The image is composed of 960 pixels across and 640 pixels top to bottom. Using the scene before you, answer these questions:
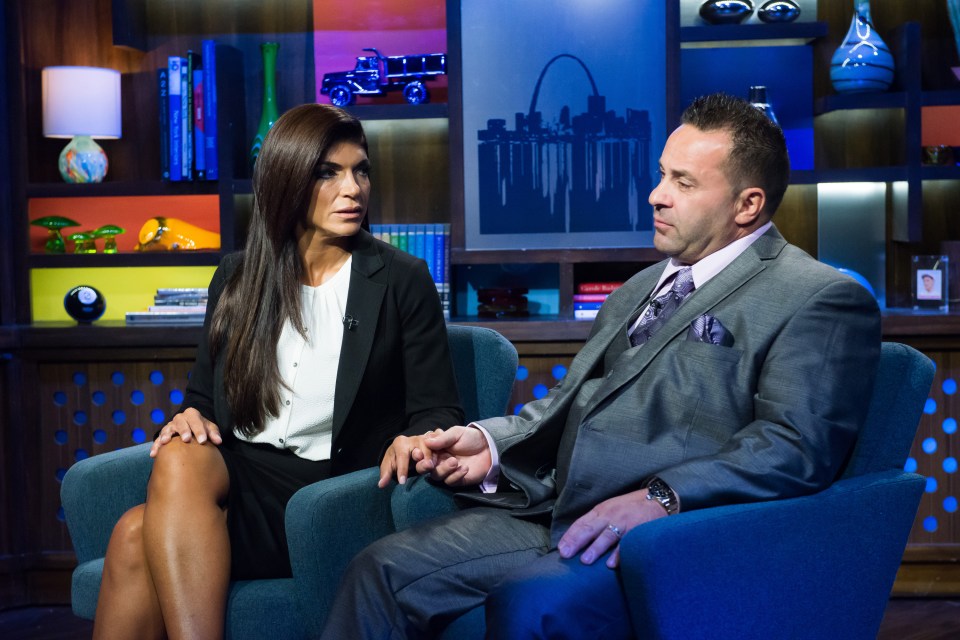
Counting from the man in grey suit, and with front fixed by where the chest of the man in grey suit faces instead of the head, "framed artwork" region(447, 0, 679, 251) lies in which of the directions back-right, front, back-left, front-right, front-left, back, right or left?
back-right

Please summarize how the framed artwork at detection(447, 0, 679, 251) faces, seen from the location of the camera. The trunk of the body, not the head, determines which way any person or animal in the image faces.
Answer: facing the viewer

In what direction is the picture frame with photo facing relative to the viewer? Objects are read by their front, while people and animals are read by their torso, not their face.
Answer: toward the camera

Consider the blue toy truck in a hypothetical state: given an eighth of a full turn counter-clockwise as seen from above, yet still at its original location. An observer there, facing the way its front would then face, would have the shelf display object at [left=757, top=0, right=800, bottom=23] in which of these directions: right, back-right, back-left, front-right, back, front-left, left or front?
back-left

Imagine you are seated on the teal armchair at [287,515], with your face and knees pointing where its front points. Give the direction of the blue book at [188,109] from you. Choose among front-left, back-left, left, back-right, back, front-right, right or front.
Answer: back-right

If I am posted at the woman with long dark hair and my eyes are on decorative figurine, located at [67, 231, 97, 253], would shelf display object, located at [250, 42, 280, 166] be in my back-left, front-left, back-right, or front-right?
front-right

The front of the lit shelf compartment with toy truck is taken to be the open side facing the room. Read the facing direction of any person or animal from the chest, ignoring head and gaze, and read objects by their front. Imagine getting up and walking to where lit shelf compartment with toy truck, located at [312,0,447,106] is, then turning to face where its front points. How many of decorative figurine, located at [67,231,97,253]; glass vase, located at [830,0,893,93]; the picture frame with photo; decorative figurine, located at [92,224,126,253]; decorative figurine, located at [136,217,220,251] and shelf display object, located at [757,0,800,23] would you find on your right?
3

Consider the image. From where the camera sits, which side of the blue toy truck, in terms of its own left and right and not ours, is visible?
left

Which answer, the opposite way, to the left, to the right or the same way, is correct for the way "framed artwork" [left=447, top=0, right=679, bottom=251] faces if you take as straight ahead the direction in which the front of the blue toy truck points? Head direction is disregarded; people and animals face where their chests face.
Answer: to the left

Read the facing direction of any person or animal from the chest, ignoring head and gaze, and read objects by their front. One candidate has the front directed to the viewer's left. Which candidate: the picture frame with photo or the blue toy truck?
the blue toy truck

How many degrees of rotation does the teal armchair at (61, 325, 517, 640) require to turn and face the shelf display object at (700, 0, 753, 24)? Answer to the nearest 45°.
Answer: approximately 180°

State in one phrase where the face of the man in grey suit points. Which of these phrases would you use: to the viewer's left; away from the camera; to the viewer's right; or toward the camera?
to the viewer's left

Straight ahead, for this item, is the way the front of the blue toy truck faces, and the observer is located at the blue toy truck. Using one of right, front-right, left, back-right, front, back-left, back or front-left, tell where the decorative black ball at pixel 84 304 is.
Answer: front

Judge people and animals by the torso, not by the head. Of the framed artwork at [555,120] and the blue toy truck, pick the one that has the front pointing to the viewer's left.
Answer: the blue toy truck
